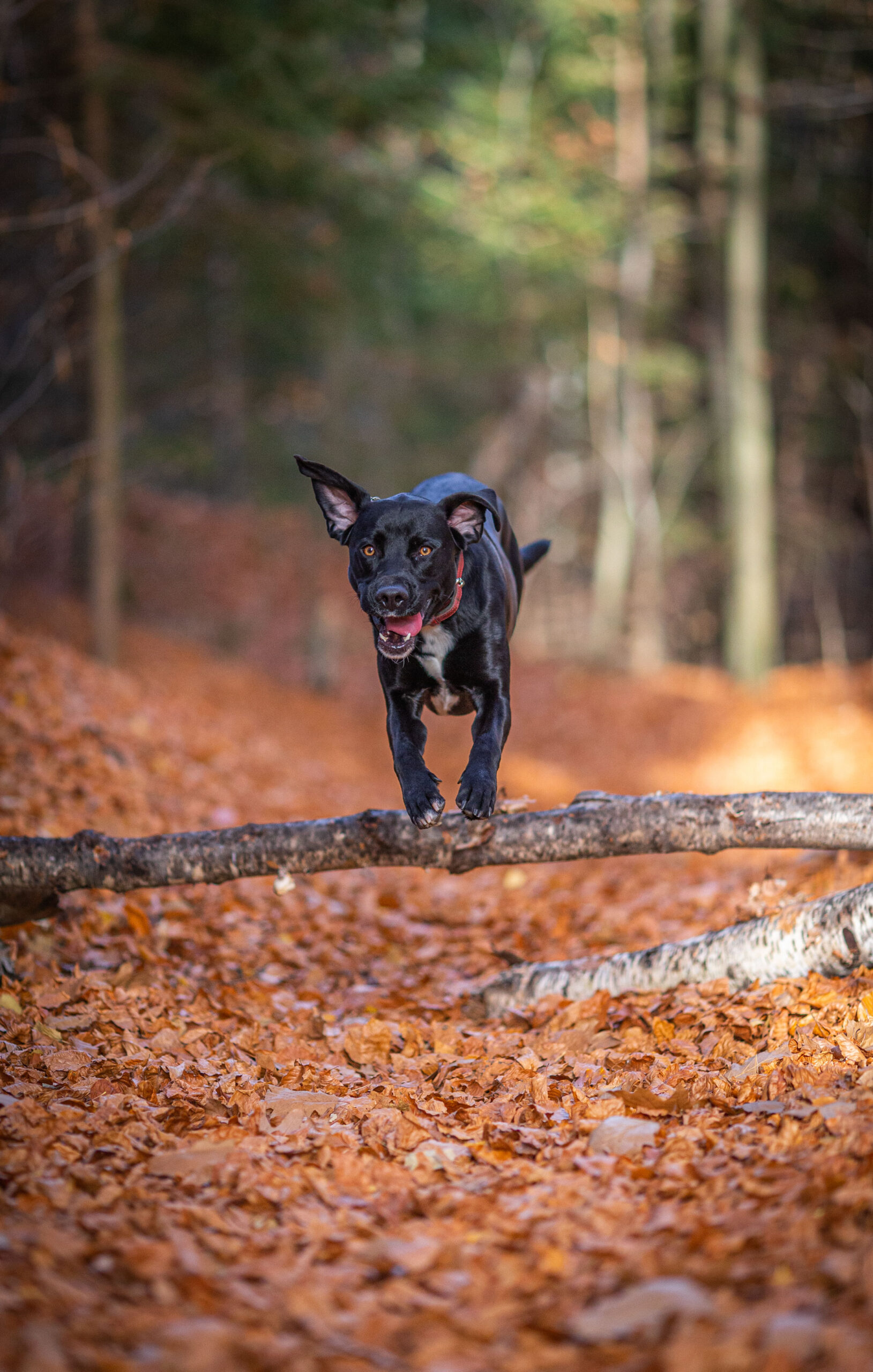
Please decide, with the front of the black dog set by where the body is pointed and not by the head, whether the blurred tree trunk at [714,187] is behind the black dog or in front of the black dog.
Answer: behind

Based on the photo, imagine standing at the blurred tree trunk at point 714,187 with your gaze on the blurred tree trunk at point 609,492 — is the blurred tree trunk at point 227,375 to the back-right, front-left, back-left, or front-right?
front-left

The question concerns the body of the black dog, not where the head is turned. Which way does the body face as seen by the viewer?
toward the camera

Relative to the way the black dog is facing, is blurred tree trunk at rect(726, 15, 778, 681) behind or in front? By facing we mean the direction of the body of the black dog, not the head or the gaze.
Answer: behind

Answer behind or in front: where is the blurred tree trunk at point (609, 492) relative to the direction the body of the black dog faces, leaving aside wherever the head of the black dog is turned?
behind
